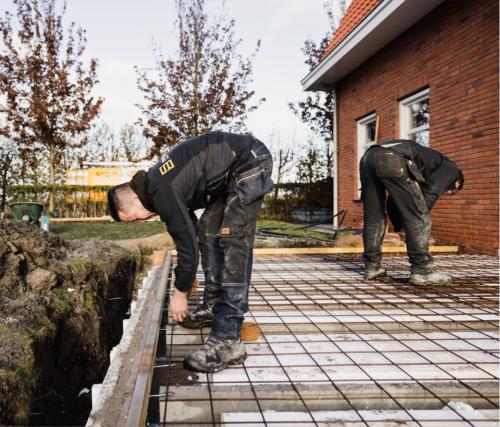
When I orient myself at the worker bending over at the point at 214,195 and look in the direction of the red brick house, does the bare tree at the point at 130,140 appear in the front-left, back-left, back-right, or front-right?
front-left

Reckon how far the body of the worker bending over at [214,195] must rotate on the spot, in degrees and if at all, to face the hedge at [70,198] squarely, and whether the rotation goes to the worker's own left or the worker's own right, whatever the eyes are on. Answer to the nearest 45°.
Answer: approximately 90° to the worker's own right

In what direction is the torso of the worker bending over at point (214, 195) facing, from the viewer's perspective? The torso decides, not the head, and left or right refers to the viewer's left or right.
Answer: facing to the left of the viewer

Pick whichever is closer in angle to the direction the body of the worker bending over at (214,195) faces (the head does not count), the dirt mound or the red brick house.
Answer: the dirt mound

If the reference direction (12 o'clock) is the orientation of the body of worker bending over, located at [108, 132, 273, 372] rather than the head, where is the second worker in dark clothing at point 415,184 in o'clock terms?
The second worker in dark clothing is roughly at 5 o'clock from the worker bending over.

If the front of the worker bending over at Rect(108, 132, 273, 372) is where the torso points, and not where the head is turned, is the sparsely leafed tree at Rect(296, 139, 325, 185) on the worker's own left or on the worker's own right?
on the worker's own right

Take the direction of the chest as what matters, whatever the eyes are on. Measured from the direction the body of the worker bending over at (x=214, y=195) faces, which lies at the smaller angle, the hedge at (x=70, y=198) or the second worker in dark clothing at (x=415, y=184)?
the hedge

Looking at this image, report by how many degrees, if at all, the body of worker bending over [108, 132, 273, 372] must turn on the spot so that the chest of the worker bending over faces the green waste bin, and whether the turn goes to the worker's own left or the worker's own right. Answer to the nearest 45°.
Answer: approximately 45° to the worker's own right

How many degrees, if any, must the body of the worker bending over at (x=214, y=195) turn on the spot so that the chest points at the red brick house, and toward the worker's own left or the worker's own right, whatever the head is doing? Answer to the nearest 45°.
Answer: approximately 135° to the worker's own right

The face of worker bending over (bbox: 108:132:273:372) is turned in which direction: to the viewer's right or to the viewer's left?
to the viewer's left

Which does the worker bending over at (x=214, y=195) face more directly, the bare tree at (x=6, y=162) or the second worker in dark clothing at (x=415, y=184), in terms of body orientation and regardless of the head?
the bare tree

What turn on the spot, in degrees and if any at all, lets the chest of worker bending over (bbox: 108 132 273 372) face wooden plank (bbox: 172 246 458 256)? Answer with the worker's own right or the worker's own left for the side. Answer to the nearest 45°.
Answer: approximately 135° to the worker's own right
